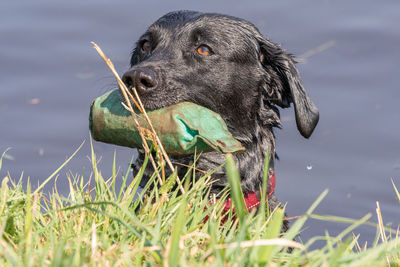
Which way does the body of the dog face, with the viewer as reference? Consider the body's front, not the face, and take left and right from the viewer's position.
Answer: facing the viewer and to the left of the viewer
